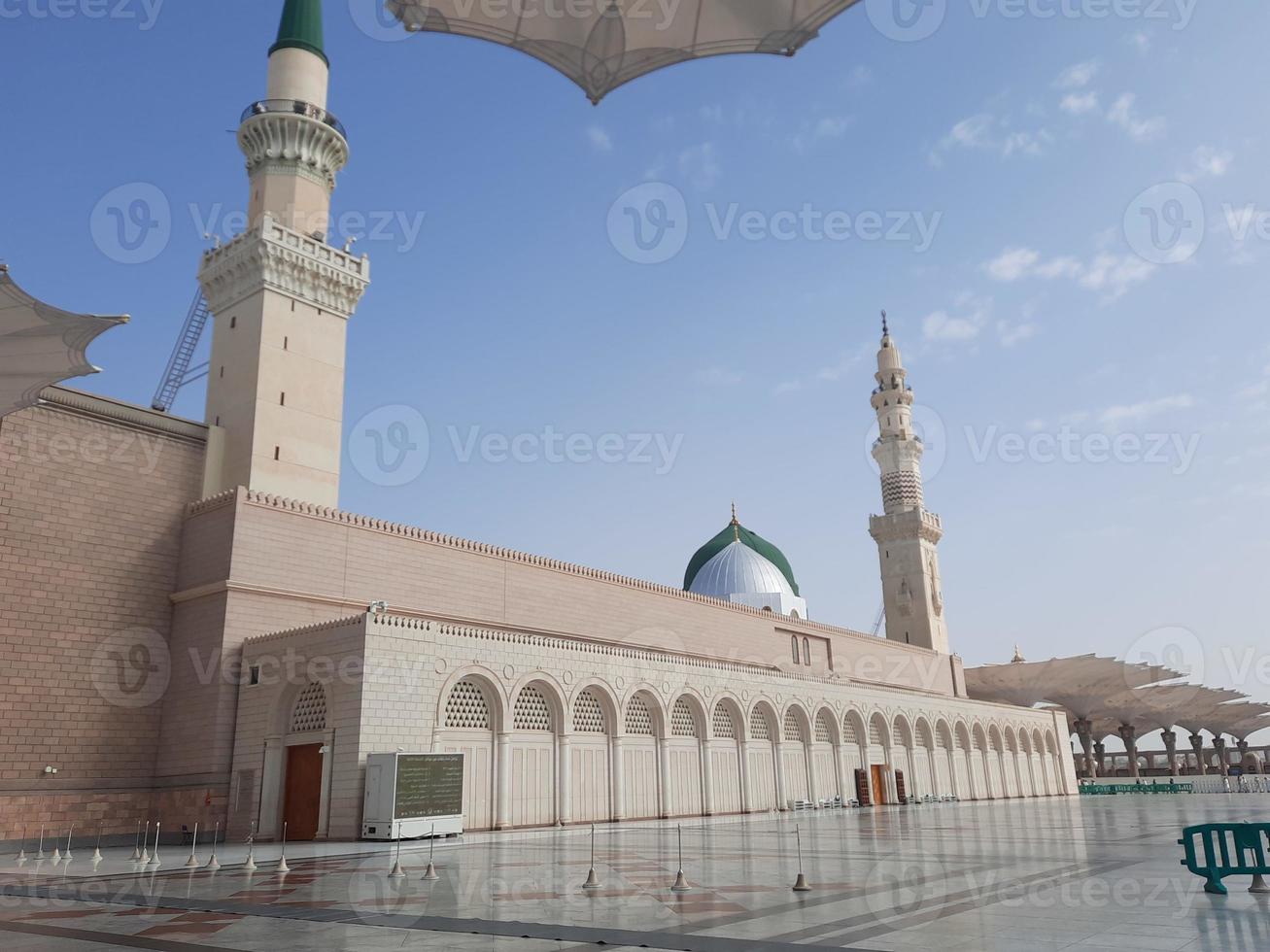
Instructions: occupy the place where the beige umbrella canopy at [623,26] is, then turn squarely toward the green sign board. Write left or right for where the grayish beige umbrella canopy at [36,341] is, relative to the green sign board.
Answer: left

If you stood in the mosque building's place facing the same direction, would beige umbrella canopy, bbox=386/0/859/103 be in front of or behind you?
in front

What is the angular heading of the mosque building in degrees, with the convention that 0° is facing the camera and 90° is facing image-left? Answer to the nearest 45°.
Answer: approximately 315°
